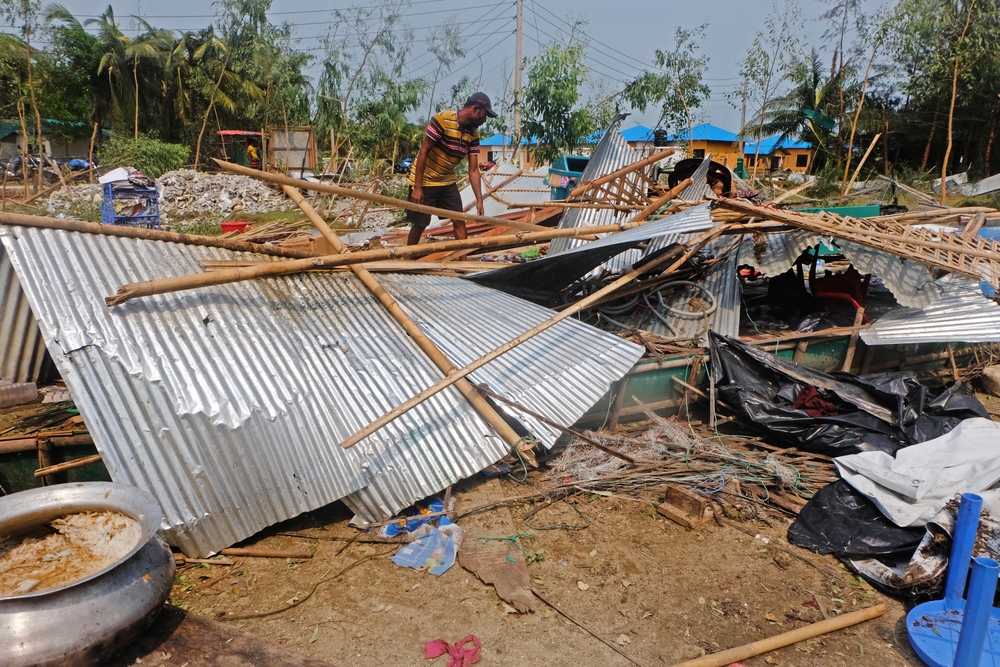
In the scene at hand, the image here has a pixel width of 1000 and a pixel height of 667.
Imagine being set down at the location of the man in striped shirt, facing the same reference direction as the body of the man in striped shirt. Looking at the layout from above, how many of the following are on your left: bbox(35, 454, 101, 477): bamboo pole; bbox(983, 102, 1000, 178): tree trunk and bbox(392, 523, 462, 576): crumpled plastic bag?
1

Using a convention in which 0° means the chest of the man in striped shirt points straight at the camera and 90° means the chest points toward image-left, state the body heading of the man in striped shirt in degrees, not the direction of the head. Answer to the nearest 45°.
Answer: approximately 315°

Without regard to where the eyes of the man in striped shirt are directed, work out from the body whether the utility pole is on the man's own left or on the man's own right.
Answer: on the man's own left

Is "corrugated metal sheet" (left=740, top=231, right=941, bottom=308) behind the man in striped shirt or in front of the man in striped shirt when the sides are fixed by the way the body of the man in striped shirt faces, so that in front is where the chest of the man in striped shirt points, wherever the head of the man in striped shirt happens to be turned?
in front

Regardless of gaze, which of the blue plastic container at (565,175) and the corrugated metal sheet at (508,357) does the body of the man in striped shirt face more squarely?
the corrugated metal sheet

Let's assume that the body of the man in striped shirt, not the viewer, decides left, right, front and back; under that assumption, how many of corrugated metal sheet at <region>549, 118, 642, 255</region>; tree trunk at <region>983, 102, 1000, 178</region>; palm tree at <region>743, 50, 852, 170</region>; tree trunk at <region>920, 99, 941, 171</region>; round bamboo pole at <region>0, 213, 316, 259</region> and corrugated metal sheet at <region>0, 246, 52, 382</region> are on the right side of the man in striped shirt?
2

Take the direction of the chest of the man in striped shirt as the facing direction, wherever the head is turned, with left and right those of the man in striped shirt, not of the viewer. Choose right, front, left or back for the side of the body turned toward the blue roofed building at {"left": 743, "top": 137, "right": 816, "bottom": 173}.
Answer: left

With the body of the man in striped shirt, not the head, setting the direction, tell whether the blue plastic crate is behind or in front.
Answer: behind

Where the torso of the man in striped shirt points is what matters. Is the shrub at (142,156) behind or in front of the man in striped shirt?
behind

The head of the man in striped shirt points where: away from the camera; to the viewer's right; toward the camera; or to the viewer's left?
to the viewer's right

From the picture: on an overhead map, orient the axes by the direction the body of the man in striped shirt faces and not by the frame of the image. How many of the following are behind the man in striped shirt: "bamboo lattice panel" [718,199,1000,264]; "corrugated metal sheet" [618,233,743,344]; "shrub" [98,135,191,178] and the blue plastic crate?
2

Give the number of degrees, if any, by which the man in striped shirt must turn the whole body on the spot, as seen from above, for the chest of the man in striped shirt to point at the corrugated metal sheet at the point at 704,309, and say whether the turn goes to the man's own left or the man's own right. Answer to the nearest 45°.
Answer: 0° — they already face it

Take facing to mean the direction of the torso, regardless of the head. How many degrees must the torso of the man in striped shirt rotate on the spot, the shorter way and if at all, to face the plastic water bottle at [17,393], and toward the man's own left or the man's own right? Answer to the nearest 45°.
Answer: approximately 90° to the man's own right

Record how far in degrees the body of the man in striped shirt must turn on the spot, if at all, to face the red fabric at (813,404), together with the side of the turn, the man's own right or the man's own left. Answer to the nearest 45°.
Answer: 0° — they already face it

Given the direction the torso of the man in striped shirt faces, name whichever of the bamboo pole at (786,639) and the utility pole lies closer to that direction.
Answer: the bamboo pole

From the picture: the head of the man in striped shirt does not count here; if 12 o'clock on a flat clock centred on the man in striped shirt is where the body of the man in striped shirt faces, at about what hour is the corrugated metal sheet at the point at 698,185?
The corrugated metal sheet is roughly at 10 o'clock from the man in striped shirt.
